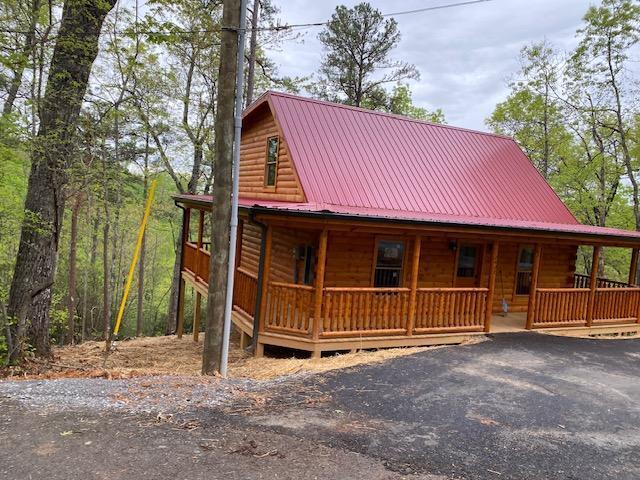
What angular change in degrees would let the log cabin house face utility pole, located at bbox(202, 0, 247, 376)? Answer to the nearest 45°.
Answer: approximately 90° to its right

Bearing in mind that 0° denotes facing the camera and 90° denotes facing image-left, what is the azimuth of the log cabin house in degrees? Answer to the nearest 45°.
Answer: approximately 315°

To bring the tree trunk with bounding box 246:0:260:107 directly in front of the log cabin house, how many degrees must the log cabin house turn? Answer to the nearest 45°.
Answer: approximately 180°

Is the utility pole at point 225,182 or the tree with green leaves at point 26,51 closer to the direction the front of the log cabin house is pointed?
the utility pole

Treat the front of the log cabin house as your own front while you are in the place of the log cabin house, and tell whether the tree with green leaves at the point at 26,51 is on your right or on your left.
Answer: on your right
